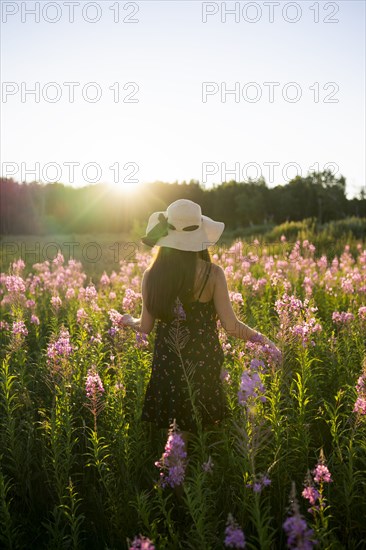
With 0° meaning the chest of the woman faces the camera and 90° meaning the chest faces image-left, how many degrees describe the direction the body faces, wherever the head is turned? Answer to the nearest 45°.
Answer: approximately 180°

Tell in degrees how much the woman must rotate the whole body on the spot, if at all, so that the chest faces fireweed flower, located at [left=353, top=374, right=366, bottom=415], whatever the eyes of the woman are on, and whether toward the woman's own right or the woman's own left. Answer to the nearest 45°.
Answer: approximately 135° to the woman's own right

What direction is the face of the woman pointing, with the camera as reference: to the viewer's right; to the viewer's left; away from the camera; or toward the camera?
away from the camera
